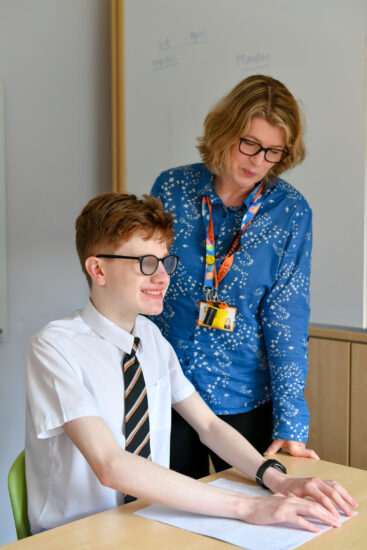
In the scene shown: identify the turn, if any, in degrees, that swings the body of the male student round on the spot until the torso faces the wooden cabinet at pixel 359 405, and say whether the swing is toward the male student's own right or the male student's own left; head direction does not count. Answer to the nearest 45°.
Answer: approximately 90° to the male student's own left

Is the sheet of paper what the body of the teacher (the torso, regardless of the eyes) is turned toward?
yes

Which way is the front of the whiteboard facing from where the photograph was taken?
facing the viewer

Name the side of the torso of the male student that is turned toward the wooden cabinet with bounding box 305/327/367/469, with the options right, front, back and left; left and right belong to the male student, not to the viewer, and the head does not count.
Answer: left

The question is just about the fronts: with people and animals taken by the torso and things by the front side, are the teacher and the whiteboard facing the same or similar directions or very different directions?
same or similar directions

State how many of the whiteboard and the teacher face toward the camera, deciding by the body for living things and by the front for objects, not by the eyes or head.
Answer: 2

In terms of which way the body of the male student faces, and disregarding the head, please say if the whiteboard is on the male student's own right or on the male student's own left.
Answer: on the male student's own left

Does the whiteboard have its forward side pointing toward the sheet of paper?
yes

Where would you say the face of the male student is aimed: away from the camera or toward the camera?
toward the camera

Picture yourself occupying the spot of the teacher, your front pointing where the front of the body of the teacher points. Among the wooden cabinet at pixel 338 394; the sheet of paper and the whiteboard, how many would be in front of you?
1
